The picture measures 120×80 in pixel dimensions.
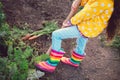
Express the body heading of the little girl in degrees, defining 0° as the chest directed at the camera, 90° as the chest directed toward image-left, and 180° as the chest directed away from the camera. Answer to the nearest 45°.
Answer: approximately 90°
